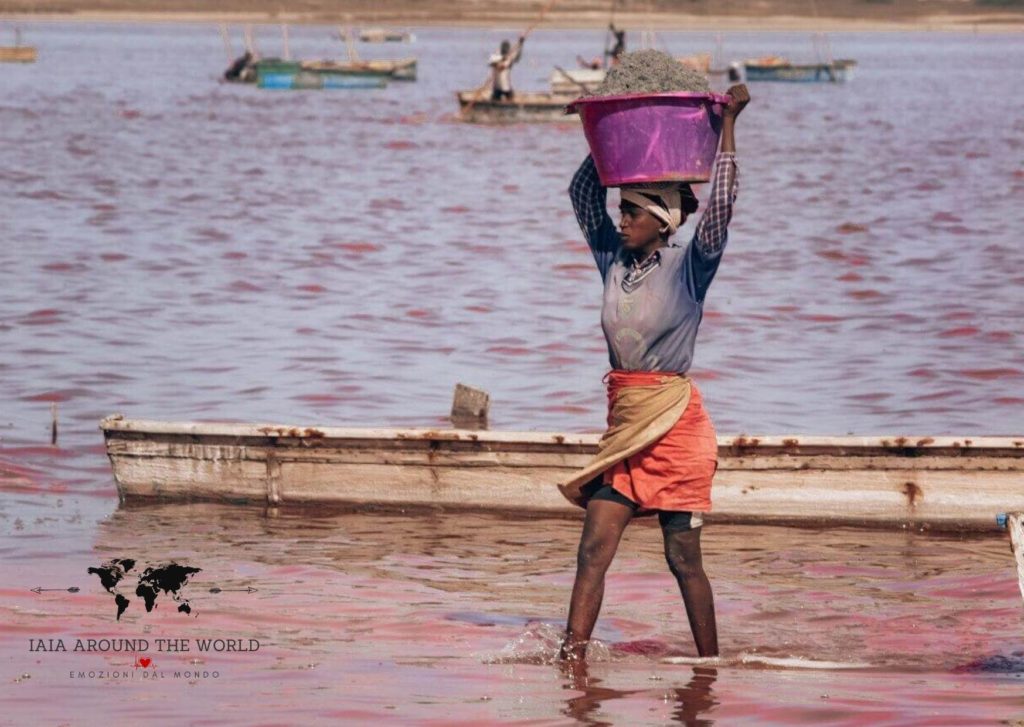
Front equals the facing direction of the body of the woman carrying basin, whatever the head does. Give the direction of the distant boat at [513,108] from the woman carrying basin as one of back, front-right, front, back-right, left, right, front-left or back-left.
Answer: back-right

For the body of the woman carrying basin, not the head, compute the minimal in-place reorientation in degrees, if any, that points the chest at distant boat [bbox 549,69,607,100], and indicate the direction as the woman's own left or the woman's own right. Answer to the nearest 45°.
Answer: approximately 135° to the woman's own right

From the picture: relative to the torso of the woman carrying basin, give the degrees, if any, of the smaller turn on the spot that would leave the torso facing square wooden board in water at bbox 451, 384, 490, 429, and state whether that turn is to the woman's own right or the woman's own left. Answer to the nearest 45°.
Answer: approximately 135° to the woman's own right

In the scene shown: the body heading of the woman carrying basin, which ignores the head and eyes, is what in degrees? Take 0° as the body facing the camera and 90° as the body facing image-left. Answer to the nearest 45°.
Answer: approximately 45°

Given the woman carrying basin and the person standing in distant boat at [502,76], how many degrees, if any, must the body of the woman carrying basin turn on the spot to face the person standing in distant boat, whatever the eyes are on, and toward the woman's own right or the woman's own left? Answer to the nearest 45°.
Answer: approximately 135° to the woman's own right

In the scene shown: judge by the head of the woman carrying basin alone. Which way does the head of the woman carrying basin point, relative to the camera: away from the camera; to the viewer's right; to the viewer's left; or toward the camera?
to the viewer's left
